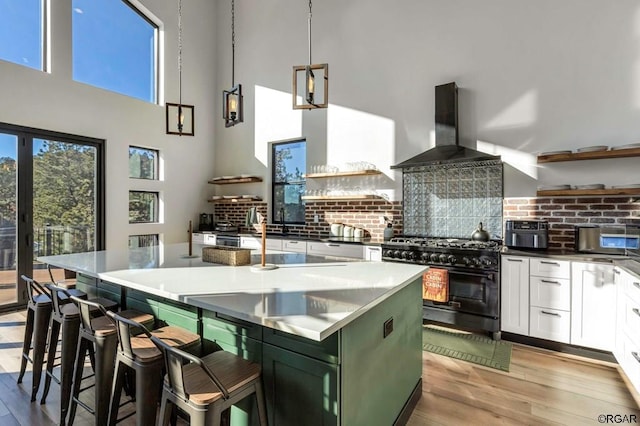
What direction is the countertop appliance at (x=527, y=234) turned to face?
toward the camera

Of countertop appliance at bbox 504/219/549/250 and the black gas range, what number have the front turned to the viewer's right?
0

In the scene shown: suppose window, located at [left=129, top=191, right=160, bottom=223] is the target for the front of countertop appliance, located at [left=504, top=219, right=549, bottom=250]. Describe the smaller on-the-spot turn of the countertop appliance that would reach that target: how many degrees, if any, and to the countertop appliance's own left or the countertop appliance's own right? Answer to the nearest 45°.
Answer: approximately 90° to the countertop appliance's own right

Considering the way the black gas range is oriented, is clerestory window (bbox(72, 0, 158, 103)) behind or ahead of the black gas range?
ahead

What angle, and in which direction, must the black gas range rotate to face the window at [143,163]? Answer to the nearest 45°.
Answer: approximately 45° to its right

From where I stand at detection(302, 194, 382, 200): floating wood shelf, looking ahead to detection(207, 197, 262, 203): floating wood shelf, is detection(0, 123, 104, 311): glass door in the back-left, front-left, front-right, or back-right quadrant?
front-left

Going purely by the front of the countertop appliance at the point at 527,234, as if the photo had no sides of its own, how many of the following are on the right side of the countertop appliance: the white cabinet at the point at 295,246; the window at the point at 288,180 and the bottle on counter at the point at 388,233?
3

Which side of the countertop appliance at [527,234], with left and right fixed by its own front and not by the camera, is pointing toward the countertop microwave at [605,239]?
left

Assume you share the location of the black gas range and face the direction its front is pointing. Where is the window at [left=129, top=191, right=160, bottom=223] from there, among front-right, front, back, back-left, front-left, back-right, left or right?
front-right

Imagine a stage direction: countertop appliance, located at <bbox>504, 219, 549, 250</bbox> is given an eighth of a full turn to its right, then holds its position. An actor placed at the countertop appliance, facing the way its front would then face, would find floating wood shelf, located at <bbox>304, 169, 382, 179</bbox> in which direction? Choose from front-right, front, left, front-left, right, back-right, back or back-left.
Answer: front-right

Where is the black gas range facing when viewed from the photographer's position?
facing the viewer and to the left of the viewer

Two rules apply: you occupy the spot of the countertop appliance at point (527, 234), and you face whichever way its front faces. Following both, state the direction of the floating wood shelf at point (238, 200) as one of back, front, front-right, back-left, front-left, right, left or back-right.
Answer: right

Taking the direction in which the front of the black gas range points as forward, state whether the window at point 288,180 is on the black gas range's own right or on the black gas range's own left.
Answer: on the black gas range's own right

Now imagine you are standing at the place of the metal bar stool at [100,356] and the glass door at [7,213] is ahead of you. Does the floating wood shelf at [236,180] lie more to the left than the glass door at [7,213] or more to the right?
right

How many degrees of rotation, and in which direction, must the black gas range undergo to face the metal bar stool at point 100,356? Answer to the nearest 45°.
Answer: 0° — it already faces it

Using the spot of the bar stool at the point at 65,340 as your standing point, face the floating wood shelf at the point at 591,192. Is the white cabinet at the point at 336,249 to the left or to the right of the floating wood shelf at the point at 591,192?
left
